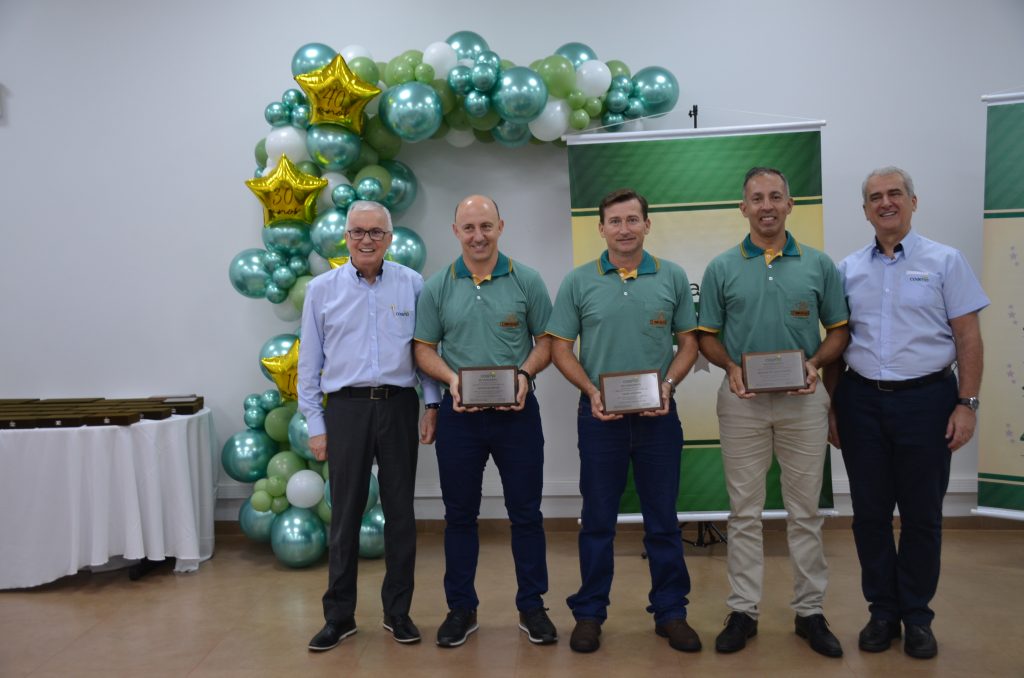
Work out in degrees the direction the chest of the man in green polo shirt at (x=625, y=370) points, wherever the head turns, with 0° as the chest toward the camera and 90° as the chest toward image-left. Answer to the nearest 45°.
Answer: approximately 0°

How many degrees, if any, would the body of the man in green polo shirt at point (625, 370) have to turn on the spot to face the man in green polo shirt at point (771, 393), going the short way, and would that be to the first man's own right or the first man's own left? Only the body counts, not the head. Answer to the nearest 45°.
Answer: approximately 90° to the first man's own left

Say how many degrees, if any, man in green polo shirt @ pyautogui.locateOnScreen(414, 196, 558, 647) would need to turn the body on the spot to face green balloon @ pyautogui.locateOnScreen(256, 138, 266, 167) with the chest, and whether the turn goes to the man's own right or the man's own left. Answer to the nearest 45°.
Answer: approximately 135° to the man's own right

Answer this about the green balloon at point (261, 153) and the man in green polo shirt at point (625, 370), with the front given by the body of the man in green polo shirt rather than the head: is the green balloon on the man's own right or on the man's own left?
on the man's own right

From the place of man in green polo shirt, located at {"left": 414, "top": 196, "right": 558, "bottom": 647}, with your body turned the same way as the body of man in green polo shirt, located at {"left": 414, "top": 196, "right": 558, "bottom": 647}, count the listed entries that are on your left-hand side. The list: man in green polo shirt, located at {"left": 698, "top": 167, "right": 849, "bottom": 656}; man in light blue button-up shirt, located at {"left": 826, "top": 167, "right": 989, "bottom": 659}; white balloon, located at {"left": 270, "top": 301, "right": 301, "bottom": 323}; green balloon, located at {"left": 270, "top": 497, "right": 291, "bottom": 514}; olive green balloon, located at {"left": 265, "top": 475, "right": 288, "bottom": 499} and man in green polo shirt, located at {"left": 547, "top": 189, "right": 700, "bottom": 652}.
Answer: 3

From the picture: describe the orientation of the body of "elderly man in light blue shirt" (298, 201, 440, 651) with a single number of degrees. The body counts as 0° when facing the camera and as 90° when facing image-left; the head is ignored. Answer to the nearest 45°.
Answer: approximately 0°
